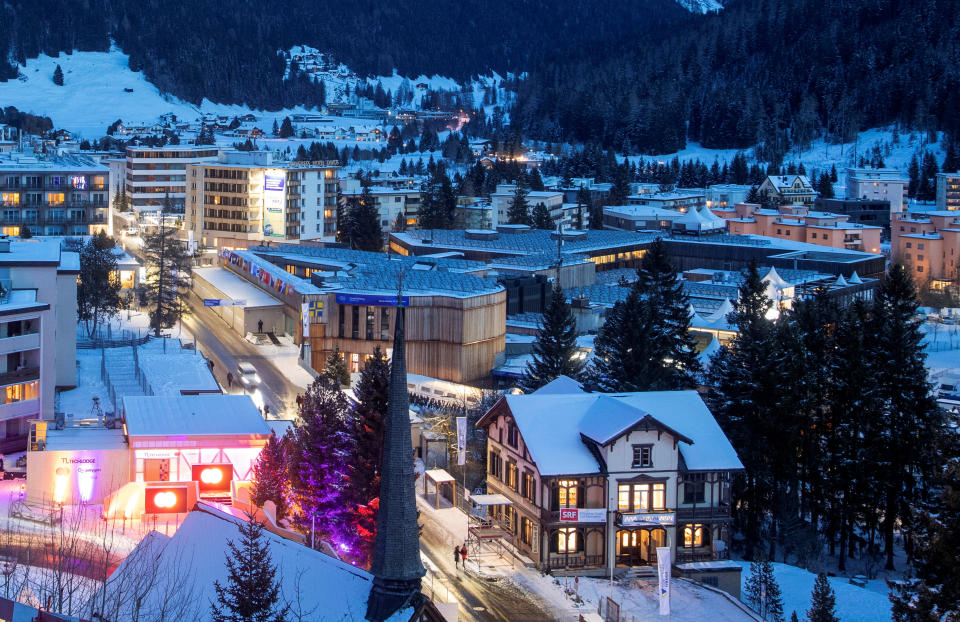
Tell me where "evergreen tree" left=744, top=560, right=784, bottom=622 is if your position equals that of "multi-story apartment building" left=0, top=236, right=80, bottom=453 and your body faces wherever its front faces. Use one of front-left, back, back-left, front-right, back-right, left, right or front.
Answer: front

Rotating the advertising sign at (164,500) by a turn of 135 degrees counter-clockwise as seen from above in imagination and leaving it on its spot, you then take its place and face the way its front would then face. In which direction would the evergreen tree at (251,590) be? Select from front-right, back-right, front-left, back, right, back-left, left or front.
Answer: back-right

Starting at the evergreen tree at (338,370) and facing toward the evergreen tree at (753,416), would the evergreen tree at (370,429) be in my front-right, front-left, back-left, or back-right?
front-right

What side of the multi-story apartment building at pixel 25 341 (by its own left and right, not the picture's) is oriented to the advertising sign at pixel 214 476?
front

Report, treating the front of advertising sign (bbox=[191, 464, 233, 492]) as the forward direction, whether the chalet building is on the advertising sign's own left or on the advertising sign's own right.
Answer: on the advertising sign's own left

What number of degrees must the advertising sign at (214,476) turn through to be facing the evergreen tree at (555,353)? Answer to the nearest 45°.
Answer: approximately 135° to its left

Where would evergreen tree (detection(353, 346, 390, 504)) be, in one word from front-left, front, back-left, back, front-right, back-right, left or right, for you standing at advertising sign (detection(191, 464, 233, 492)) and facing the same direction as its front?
front-left

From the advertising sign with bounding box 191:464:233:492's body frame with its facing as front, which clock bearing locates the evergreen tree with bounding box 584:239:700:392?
The evergreen tree is roughly at 8 o'clock from the advertising sign.

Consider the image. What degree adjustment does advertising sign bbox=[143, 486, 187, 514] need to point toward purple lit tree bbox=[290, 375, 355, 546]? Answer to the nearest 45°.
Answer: approximately 45° to its left

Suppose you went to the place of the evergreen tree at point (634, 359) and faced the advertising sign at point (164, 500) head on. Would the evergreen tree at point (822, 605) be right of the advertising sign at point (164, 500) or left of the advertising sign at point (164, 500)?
left

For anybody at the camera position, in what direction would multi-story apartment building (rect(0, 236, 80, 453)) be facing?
facing the viewer and to the right of the viewer

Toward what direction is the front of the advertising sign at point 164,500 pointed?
toward the camera

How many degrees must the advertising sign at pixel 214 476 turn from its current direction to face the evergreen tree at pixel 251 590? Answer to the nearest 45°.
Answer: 0° — it already faces it

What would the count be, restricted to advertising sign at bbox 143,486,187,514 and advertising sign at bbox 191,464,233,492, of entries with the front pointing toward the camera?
2

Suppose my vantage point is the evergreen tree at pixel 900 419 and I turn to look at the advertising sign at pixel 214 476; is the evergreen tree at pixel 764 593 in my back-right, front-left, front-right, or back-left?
front-left

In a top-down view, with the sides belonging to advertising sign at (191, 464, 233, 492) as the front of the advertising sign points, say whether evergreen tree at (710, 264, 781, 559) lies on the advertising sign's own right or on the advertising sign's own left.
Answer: on the advertising sign's own left

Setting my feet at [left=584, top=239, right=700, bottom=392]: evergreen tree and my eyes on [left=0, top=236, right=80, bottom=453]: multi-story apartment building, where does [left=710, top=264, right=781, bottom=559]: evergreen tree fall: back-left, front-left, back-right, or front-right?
back-left

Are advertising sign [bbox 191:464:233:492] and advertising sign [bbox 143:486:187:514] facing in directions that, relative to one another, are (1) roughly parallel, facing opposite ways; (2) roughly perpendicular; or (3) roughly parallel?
roughly parallel
